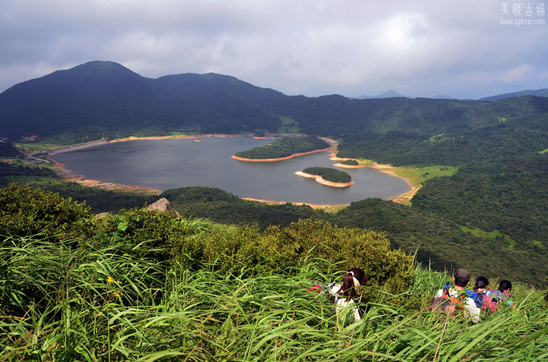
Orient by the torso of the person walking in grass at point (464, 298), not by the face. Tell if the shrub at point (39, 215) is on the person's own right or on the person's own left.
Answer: on the person's own left

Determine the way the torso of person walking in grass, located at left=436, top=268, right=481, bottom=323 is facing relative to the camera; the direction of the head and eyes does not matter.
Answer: away from the camera

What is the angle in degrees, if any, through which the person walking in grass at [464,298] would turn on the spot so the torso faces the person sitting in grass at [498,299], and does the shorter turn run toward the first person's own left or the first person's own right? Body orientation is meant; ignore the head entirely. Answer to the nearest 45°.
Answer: approximately 45° to the first person's own right

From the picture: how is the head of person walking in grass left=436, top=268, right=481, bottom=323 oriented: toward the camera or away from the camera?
away from the camera

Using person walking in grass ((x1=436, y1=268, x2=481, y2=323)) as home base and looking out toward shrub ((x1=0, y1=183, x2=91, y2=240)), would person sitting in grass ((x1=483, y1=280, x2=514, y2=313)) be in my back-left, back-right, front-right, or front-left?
back-right

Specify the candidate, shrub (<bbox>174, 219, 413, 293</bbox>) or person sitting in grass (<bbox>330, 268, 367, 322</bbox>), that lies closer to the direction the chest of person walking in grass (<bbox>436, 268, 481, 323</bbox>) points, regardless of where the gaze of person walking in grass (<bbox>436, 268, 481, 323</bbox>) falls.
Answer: the shrub
